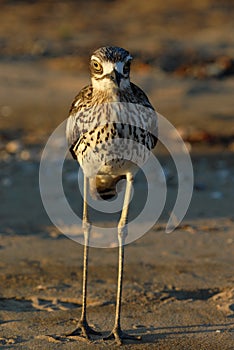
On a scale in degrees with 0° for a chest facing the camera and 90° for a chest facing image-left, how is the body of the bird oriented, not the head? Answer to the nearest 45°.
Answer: approximately 0°
